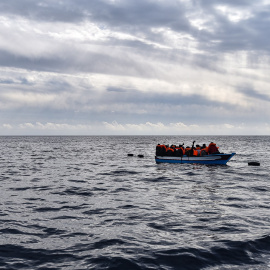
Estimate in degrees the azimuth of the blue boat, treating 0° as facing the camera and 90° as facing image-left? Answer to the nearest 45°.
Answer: approximately 270°
